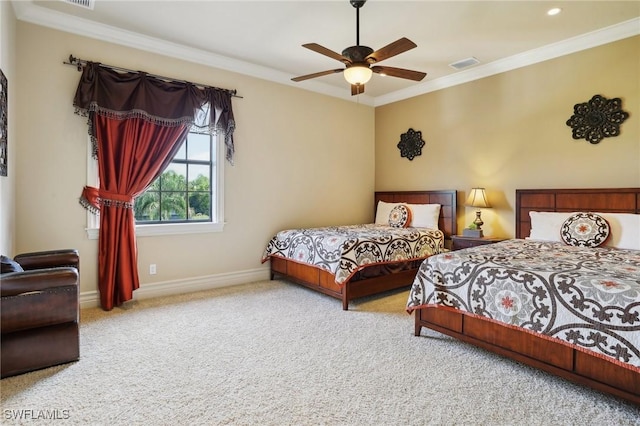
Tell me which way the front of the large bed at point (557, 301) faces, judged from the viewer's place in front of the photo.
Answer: facing the viewer and to the left of the viewer

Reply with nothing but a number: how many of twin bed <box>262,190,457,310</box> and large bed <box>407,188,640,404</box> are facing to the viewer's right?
0

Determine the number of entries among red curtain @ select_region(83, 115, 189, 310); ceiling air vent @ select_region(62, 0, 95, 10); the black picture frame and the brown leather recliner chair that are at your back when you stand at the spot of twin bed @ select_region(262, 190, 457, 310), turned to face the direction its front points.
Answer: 0

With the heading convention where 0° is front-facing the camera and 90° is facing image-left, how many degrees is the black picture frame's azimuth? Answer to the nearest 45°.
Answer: approximately 270°

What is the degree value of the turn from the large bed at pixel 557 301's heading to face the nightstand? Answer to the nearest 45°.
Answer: approximately 135° to its right

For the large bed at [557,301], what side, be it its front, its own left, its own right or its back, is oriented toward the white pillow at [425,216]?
right

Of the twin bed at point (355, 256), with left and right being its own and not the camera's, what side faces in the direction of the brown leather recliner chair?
front

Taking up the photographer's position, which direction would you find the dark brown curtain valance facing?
facing the viewer and to the right of the viewer

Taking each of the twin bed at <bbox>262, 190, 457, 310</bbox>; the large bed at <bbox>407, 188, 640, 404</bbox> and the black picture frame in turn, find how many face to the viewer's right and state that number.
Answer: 1

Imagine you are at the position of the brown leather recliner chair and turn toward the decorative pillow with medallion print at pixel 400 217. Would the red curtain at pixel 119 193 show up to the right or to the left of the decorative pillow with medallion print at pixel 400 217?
left

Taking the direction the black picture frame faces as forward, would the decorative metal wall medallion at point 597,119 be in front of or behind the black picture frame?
in front

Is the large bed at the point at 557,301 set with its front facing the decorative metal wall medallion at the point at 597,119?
no
